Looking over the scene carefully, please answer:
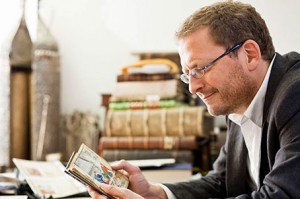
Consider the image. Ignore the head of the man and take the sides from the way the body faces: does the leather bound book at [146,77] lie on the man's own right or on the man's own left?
on the man's own right

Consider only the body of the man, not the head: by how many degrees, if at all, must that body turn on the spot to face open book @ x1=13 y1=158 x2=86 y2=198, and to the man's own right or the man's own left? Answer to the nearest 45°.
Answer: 0° — they already face it

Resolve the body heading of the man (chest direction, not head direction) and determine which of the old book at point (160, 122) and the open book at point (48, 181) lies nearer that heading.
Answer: the open book

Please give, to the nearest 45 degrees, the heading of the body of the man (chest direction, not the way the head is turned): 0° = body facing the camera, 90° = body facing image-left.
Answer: approximately 90°

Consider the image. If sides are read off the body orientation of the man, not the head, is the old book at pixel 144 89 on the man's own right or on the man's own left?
on the man's own right

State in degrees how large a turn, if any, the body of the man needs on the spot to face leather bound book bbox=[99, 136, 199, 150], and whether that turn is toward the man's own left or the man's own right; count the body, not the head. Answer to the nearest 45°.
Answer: approximately 90° to the man's own right

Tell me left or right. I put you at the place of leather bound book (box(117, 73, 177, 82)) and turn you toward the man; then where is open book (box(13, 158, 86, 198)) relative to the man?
right
